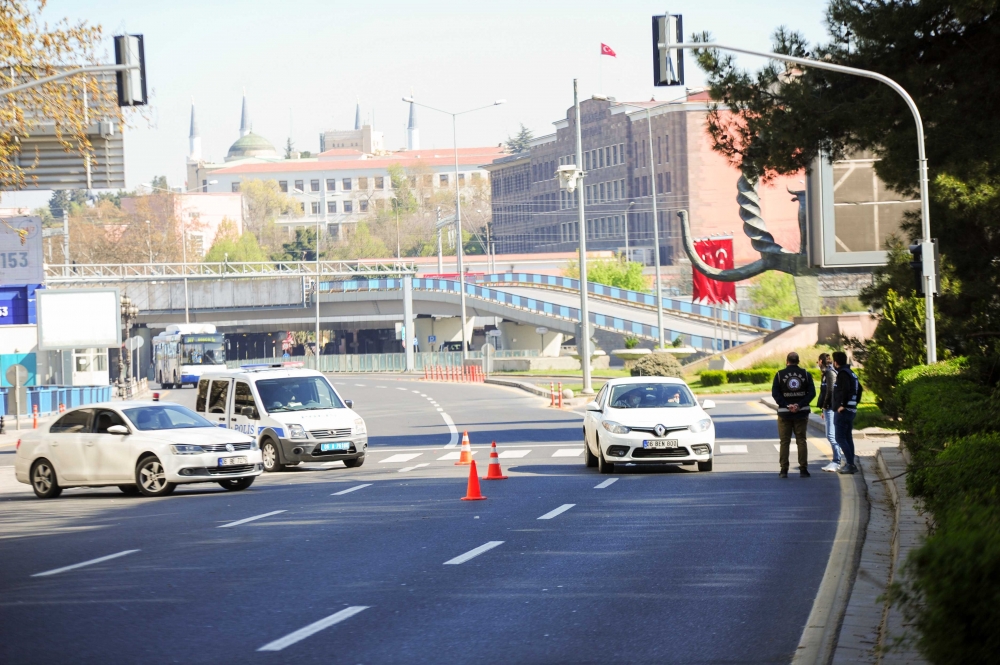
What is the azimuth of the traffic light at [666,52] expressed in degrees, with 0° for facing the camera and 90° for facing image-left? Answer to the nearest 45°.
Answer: approximately 180°

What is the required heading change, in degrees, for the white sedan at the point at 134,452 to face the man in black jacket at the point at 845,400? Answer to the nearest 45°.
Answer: approximately 45° to its left

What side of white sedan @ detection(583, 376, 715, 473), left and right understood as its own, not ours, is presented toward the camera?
front

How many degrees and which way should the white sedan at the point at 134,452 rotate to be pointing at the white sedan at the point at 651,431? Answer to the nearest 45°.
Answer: approximately 45° to its left

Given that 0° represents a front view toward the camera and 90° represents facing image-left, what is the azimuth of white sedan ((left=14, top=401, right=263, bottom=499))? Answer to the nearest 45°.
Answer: approximately 315°

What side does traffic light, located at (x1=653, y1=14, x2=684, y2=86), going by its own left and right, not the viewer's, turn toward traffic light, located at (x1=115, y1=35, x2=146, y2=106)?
left

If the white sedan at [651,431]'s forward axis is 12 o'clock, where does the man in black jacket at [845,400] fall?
The man in black jacket is roughly at 10 o'clock from the white sedan.

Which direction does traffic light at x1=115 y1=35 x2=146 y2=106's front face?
away from the camera
